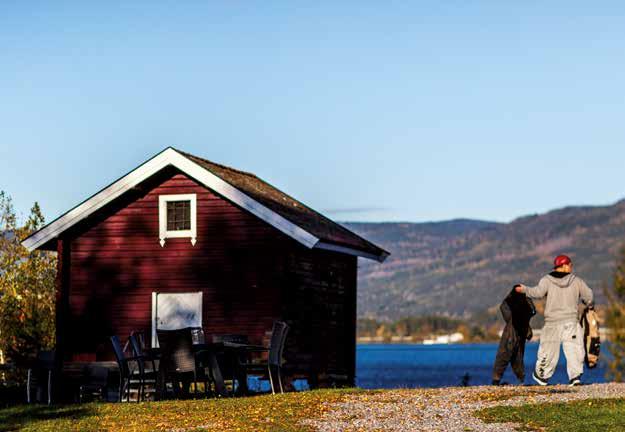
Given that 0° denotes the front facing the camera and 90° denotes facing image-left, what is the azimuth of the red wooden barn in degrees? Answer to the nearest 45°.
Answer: approximately 0°

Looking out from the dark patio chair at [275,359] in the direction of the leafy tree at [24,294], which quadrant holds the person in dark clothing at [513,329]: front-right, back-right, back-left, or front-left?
back-right

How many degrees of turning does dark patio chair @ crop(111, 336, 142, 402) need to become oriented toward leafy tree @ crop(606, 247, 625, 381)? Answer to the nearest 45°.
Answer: approximately 45° to its left

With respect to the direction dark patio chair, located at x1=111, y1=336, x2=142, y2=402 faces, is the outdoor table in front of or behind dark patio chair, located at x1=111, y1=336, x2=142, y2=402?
in front

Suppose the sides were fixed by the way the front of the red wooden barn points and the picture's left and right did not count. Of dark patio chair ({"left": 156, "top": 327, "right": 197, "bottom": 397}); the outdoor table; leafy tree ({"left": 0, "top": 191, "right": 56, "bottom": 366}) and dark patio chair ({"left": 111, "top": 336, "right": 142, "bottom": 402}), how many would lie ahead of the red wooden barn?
3

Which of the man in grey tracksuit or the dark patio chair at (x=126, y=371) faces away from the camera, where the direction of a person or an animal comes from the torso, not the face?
the man in grey tracksuit

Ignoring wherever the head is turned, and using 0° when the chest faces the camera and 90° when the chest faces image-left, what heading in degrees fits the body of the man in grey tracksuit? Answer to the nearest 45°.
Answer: approximately 180°

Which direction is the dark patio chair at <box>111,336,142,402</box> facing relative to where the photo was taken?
to the viewer's right

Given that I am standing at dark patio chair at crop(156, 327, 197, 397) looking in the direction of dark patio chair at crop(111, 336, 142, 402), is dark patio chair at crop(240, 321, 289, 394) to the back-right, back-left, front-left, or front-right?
back-right

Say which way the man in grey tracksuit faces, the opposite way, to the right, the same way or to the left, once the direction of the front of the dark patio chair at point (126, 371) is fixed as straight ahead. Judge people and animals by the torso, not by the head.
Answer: to the left

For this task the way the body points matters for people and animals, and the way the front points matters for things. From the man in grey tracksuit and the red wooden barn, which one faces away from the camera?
the man in grey tracksuit

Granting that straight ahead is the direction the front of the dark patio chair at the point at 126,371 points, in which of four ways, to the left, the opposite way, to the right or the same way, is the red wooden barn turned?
to the right

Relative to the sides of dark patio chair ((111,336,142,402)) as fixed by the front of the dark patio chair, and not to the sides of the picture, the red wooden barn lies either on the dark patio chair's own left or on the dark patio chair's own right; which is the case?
on the dark patio chair's own left

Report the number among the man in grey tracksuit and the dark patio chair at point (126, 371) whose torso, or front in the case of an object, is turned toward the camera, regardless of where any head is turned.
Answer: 0

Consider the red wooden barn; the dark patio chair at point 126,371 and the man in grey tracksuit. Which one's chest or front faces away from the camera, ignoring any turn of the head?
the man in grey tracksuit
